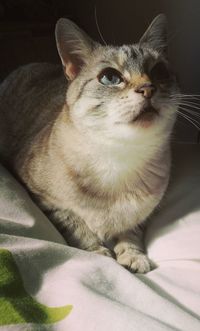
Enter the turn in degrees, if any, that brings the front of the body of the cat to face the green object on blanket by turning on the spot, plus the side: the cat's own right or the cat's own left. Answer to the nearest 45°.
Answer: approximately 90° to the cat's own right

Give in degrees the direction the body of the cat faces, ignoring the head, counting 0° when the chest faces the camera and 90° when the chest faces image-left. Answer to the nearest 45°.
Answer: approximately 315°
